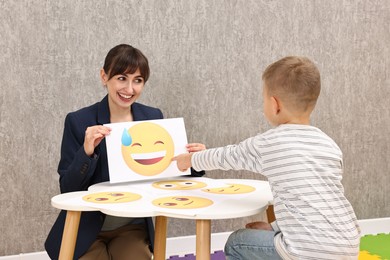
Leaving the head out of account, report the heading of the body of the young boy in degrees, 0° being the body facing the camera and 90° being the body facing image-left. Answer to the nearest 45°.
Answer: approximately 135°

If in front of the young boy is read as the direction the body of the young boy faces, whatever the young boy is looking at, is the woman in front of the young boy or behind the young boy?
in front

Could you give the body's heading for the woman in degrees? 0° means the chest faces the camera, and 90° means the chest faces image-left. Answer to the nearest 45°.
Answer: approximately 315°

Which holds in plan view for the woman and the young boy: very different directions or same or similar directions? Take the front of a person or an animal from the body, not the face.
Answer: very different directions

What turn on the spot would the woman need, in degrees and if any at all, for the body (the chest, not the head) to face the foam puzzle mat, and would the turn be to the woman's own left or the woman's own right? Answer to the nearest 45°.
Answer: approximately 45° to the woman's own left

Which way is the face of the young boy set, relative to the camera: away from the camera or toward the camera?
away from the camera
